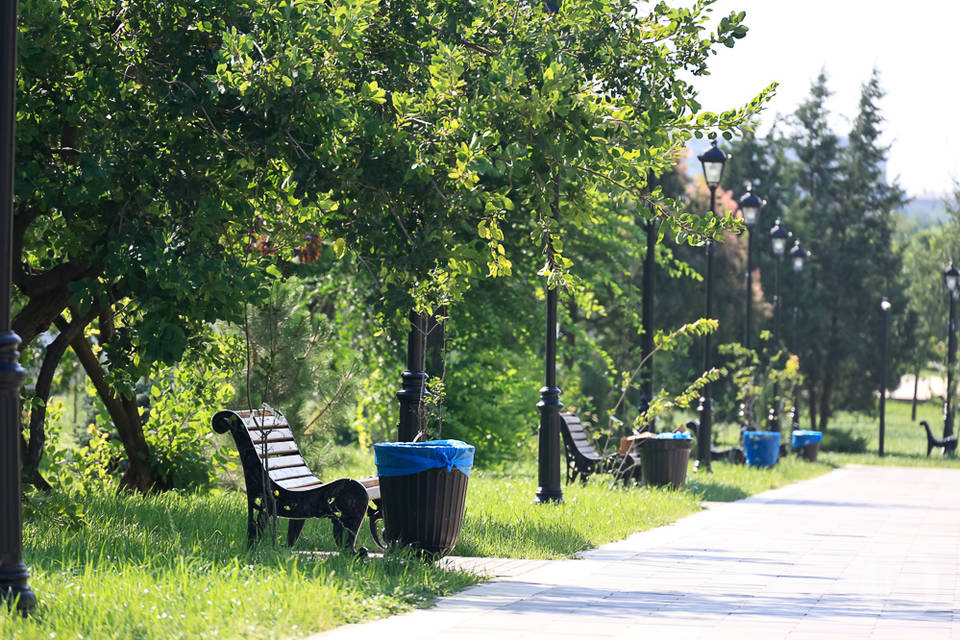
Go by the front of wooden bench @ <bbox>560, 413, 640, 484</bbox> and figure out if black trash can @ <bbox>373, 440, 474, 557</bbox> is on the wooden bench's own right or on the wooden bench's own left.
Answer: on the wooden bench's own right

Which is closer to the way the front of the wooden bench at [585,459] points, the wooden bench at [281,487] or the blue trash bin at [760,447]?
the blue trash bin

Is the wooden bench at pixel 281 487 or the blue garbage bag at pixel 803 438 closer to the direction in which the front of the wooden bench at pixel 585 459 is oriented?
the blue garbage bag

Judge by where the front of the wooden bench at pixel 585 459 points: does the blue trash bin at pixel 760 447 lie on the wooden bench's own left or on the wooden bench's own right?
on the wooden bench's own left

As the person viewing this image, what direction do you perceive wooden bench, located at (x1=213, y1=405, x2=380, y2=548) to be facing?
facing to the right of the viewer

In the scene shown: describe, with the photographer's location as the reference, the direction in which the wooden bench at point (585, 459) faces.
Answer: facing to the right of the viewer

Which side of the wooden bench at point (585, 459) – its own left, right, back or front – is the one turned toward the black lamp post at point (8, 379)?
right

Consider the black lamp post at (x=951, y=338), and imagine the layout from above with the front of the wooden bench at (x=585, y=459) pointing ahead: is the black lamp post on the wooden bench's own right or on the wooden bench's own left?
on the wooden bench's own left

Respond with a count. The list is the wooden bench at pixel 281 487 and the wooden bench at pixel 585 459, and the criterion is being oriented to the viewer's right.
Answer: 2

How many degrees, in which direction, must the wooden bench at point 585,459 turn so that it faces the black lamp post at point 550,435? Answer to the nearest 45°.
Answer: approximately 90° to its right
